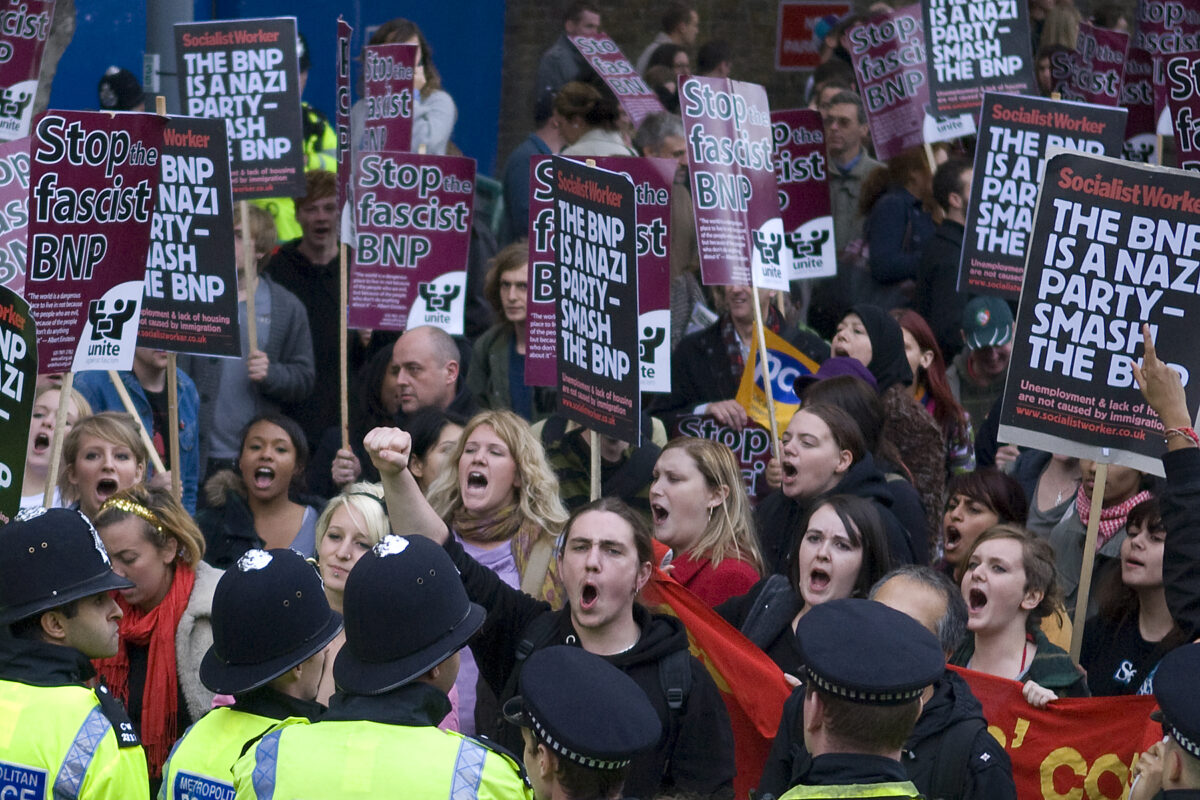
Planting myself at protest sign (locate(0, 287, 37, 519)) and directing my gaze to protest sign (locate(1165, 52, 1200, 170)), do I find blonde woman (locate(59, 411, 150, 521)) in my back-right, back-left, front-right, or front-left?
front-left

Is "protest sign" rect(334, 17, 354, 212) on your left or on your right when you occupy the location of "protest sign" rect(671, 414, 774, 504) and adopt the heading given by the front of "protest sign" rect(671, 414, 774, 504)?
on your right

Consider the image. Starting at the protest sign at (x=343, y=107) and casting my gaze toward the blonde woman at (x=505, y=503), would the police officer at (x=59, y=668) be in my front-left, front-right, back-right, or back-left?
front-right

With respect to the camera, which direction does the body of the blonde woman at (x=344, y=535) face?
toward the camera

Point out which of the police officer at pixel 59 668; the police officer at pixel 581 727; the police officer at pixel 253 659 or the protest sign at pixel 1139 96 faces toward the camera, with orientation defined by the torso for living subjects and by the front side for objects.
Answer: the protest sign

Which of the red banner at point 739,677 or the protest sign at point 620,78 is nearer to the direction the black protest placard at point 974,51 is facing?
the red banner

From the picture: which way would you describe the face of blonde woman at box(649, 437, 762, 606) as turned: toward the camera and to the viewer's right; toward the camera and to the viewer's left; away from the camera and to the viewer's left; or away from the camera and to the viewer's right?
toward the camera and to the viewer's left

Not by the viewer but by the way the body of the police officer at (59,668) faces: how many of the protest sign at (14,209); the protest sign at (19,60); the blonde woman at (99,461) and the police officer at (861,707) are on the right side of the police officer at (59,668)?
1

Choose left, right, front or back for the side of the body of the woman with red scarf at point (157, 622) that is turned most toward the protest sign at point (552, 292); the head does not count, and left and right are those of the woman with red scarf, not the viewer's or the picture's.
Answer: back

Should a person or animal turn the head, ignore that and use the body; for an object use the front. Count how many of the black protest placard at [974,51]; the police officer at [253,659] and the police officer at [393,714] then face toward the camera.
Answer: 1

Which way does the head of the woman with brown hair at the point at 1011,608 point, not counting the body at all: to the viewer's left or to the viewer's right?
to the viewer's left

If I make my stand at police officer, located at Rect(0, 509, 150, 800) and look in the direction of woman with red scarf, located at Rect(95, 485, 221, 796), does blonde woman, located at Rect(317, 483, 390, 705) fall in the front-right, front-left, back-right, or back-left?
front-right

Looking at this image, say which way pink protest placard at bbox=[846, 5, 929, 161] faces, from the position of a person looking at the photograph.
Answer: facing the viewer

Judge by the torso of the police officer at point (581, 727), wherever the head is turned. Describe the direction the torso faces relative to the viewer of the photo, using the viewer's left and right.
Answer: facing away from the viewer and to the left of the viewer

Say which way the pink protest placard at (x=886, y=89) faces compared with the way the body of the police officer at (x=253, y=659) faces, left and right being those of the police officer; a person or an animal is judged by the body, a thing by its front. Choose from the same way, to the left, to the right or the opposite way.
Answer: the opposite way

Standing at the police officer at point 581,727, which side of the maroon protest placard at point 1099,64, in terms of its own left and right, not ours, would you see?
front

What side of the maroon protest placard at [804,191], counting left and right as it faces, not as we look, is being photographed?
front
